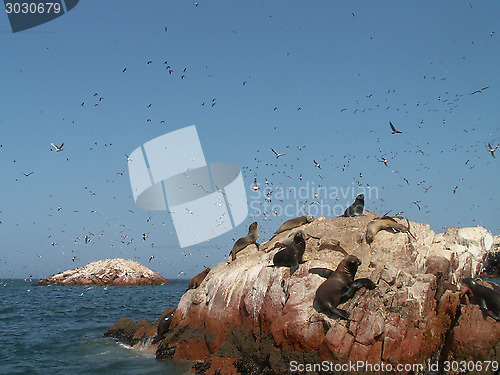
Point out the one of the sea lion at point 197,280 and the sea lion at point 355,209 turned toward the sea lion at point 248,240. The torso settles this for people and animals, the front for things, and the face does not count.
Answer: the sea lion at point 197,280

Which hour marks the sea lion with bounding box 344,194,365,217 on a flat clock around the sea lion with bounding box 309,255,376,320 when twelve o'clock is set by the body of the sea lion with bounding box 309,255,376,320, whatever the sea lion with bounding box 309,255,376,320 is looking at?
the sea lion with bounding box 344,194,365,217 is roughly at 11 o'clock from the sea lion with bounding box 309,255,376,320.

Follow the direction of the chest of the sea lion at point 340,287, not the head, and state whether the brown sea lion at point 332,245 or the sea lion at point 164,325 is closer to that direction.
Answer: the brown sea lion

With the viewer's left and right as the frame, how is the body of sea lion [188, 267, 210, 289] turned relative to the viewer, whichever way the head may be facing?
facing to the right of the viewer

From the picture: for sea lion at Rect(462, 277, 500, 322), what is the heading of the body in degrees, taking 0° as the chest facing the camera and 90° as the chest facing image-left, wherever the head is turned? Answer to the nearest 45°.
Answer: approximately 90°

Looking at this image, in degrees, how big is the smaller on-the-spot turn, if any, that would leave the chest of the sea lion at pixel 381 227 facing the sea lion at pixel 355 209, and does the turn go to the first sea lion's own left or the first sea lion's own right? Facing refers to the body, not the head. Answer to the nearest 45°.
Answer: approximately 90° to the first sea lion's own right

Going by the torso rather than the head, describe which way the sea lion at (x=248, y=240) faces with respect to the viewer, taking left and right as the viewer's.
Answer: facing to the right of the viewer

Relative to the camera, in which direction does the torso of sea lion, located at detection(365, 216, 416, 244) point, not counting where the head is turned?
to the viewer's left

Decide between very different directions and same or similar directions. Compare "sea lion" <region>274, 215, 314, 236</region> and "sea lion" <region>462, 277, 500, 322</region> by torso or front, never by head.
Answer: very different directions
